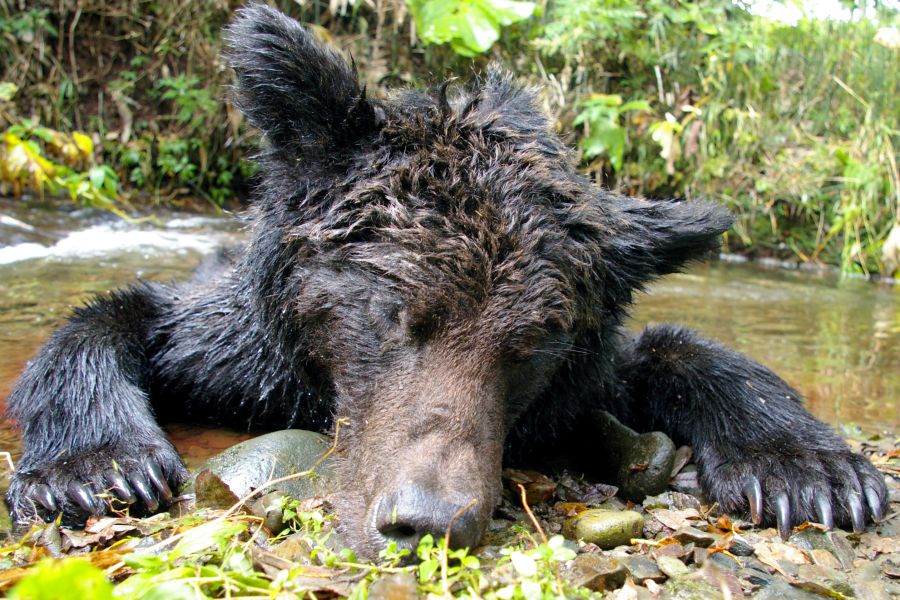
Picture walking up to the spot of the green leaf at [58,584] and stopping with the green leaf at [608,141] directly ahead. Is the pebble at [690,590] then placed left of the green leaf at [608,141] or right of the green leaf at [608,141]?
right

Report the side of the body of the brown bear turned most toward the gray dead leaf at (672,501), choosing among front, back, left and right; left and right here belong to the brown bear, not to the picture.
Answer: left

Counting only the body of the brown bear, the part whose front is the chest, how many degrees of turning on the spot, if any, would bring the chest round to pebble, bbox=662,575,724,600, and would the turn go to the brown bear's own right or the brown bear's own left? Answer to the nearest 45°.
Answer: approximately 45° to the brown bear's own left

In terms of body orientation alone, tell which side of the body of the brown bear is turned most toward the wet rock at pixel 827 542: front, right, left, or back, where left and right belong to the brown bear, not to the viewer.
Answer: left

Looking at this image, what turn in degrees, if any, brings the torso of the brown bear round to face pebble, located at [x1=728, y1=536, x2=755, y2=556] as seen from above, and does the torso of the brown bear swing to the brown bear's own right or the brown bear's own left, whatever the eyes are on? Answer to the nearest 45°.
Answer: approximately 45° to the brown bear's own left

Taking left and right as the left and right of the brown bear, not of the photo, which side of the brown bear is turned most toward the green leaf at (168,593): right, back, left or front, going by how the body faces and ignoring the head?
front

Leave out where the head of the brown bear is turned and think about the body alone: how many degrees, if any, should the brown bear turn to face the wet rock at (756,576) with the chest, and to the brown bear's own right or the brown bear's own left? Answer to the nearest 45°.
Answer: approximately 45° to the brown bear's own left

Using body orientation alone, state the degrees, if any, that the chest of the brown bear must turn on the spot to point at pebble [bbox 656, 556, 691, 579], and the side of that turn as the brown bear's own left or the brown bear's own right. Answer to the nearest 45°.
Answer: approximately 45° to the brown bear's own left

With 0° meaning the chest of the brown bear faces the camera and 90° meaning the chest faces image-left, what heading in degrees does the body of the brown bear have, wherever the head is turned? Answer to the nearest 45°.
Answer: approximately 0°
